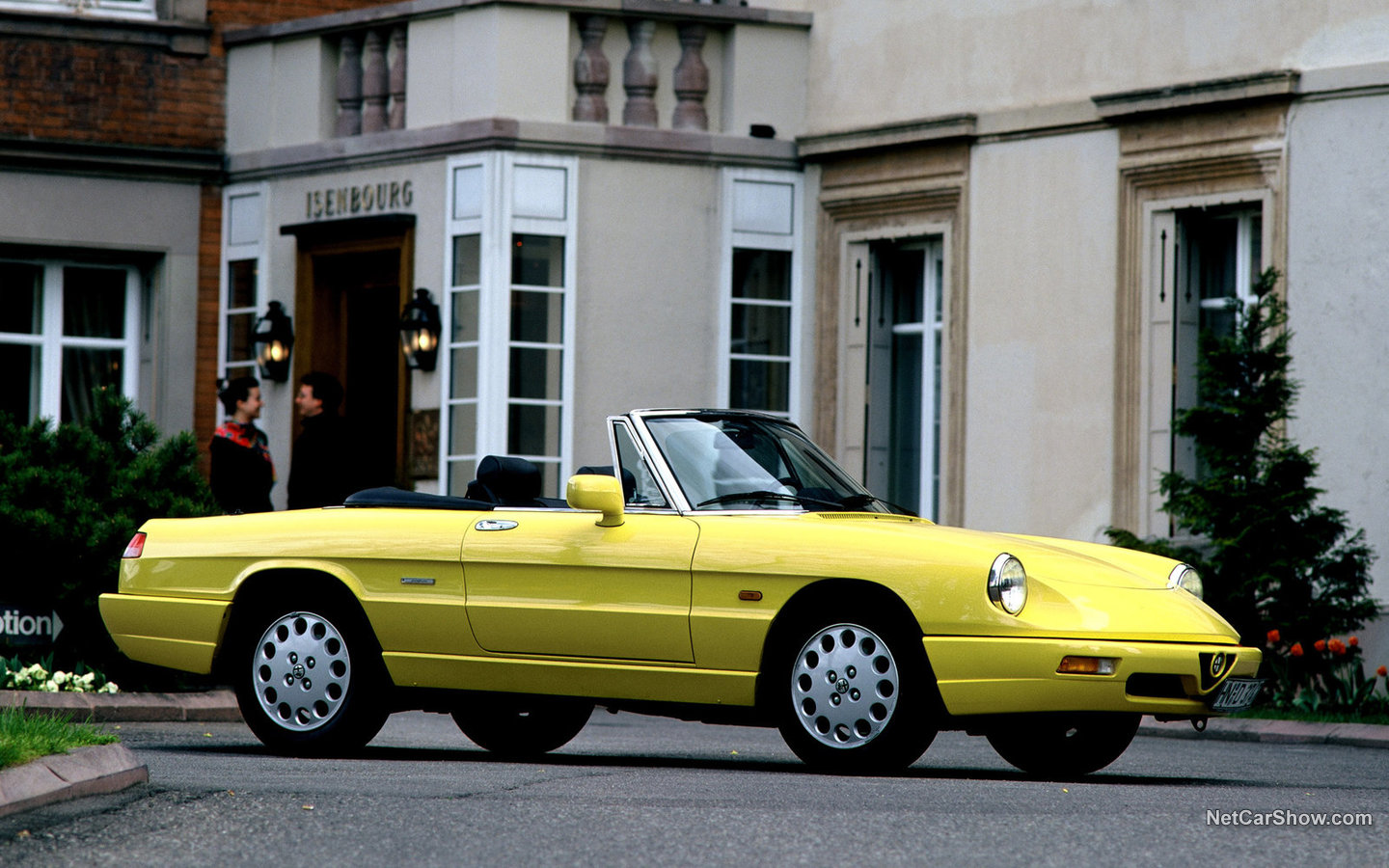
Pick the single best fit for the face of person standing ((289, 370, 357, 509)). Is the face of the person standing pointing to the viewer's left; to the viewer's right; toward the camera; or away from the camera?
to the viewer's left

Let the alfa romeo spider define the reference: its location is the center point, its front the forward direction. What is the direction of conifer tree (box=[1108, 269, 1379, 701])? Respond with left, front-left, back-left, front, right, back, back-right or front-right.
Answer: left

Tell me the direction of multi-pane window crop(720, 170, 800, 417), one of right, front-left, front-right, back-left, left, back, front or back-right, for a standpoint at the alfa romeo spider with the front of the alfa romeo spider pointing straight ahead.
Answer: back-left

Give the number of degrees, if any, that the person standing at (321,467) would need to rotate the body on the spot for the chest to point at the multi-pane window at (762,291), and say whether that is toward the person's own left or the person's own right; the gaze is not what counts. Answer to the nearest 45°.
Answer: approximately 135° to the person's own right

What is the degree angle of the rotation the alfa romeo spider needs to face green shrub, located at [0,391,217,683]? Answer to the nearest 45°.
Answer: approximately 180°

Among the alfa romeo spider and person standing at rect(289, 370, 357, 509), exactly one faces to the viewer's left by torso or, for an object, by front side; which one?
the person standing

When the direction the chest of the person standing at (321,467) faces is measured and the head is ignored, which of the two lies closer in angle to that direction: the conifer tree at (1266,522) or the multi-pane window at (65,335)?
the multi-pane window

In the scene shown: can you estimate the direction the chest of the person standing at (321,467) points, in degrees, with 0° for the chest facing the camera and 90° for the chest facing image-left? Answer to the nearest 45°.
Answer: approximately 90°

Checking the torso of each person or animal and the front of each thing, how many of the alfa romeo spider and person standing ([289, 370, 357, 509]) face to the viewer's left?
1

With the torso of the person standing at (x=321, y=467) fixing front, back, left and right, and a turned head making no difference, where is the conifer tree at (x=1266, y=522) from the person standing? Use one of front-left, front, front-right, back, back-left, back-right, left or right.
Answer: back
